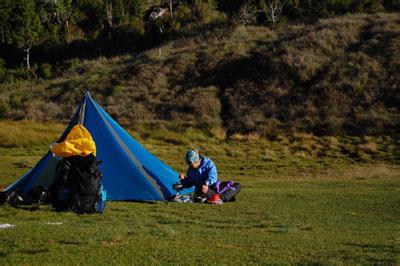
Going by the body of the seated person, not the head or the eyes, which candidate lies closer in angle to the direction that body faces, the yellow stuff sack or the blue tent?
the yellow stuff sack

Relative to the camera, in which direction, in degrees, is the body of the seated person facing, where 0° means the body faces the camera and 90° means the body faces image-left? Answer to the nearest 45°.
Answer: approximately 45°

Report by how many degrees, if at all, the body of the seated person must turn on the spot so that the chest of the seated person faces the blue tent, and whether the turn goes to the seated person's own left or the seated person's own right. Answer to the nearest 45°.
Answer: approximately 45° to the seated person's own right
